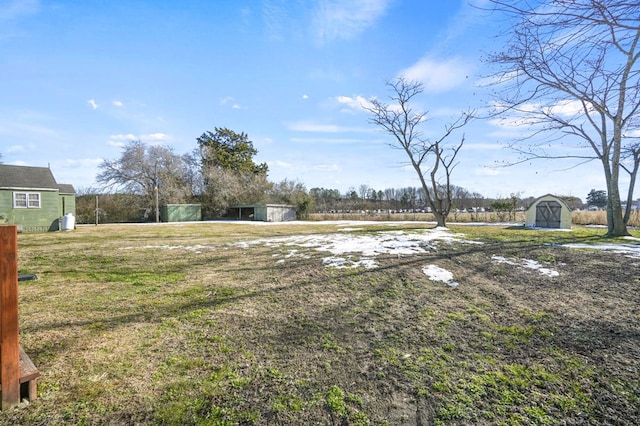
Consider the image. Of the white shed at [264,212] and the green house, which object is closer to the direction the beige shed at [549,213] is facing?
the green house

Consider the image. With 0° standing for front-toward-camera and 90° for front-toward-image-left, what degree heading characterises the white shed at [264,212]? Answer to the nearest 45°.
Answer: approximately 45°

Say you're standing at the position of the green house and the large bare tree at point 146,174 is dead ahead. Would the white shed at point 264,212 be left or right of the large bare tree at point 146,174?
right

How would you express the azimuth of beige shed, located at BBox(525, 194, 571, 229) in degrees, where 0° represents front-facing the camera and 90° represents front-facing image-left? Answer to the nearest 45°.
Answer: approximately 0°

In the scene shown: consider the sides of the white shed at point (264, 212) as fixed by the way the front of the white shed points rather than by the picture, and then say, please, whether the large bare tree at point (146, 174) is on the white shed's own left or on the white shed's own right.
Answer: on the white shed's own right

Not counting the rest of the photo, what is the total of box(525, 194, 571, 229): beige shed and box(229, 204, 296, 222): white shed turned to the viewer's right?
0

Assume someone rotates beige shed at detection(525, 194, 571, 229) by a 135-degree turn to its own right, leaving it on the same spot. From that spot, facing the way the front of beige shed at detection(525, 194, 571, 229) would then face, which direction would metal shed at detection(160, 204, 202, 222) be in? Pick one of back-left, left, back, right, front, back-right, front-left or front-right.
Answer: front-left

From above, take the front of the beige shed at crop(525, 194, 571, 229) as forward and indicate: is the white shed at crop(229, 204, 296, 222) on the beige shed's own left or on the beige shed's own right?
on the beige shed's own right

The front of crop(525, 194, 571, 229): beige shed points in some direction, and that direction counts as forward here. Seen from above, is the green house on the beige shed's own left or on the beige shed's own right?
on the beige shed's own right

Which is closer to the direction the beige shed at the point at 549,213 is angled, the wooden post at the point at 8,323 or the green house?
the wooden post

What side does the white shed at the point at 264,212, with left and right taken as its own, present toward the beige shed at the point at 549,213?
left
